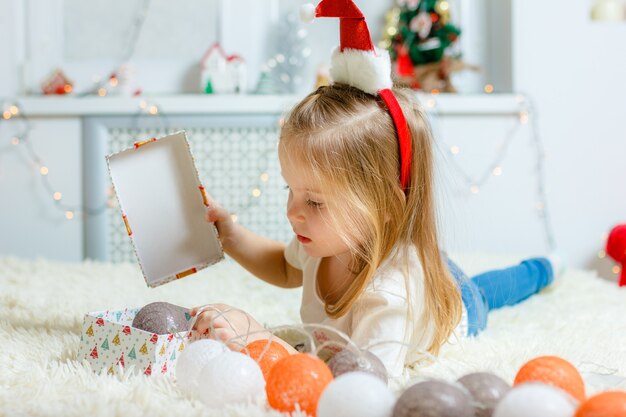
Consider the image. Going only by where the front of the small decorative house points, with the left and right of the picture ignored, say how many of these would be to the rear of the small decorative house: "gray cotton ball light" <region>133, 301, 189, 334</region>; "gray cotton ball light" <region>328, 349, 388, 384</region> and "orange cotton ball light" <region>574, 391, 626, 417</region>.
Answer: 0

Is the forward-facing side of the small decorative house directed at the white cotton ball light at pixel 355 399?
yes

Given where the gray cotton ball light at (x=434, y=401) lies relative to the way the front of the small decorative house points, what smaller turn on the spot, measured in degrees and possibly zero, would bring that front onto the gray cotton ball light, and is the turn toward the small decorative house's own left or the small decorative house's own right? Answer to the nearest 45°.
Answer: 0° — it already faces it

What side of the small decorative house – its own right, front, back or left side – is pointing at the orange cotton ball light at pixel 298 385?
front

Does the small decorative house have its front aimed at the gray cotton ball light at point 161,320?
yes

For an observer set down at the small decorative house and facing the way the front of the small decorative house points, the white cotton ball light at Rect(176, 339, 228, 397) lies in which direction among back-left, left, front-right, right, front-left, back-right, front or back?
front

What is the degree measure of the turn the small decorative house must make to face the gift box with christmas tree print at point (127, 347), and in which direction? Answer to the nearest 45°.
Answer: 0° — it already faces it

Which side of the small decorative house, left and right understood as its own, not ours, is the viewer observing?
front

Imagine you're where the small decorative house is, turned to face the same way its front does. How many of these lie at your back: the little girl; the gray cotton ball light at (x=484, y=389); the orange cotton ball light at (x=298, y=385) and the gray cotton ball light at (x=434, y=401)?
0

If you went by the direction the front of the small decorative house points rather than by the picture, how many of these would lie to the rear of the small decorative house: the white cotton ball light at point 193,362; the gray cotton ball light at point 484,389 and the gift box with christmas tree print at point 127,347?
0

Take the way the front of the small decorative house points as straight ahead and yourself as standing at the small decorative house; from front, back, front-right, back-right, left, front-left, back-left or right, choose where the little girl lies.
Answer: front

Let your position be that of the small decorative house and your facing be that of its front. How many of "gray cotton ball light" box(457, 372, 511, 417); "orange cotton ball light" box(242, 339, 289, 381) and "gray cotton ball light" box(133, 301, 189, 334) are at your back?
0

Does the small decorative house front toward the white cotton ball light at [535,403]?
yes

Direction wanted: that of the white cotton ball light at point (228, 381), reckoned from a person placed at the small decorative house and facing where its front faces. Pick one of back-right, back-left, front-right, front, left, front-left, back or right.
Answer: front
